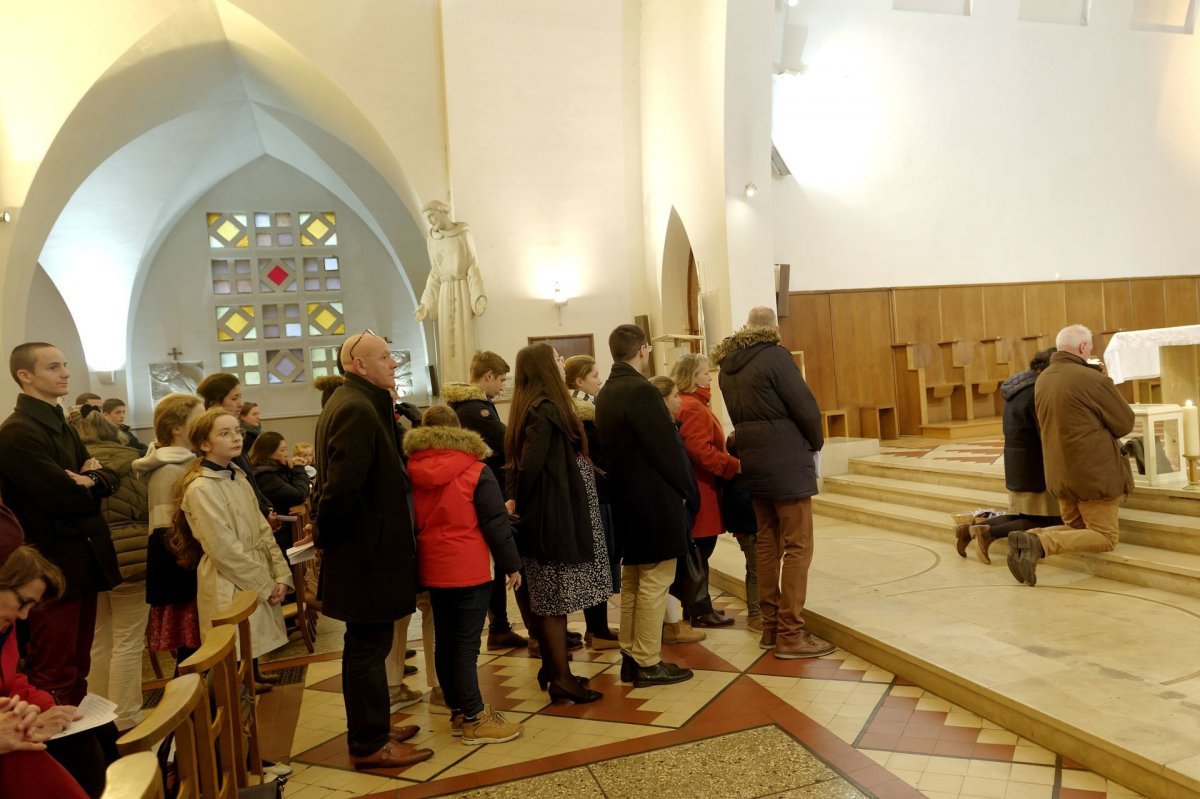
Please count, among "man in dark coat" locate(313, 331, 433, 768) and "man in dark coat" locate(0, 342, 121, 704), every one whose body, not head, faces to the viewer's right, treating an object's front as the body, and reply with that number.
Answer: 2

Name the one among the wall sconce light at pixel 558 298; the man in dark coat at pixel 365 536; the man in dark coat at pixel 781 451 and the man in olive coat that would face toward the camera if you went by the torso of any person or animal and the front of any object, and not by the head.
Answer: the wall sconce light

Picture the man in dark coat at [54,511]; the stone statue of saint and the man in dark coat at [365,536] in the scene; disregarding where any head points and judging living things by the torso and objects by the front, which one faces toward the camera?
the stone statue of saint

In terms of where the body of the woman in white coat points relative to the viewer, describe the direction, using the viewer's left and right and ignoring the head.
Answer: facing the viewer and to the right of the viewer

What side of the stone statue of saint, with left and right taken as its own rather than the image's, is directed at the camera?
front

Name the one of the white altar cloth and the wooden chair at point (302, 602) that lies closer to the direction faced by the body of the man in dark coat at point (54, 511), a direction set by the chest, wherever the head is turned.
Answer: the white altar cloth

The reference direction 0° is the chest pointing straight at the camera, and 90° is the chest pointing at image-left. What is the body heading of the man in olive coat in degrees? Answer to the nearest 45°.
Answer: approximately 225°

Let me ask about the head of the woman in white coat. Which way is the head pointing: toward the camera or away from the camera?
toward the camera

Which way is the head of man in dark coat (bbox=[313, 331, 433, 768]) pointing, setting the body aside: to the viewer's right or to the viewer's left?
to the viewer's right

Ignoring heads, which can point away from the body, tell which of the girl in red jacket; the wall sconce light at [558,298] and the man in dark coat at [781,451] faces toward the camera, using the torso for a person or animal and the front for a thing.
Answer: the wall sconce light

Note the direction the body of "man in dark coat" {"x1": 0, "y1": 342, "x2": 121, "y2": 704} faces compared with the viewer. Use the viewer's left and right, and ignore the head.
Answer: facing to the right of the viewer

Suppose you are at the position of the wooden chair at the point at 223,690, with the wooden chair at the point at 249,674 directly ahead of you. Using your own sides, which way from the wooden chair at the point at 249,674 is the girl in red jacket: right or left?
right

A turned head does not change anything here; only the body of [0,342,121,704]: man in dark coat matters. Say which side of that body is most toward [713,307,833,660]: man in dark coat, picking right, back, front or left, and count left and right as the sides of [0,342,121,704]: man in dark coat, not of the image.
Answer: front

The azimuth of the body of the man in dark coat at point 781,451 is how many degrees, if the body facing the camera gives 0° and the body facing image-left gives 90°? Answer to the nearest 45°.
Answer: approximately 225°

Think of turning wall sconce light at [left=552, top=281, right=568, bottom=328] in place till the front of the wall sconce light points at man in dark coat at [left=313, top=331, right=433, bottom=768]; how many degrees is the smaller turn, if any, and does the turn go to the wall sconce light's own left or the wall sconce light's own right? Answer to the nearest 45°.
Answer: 0° — it already faces them

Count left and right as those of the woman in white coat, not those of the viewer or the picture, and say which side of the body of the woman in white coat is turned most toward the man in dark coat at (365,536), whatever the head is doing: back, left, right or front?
front
